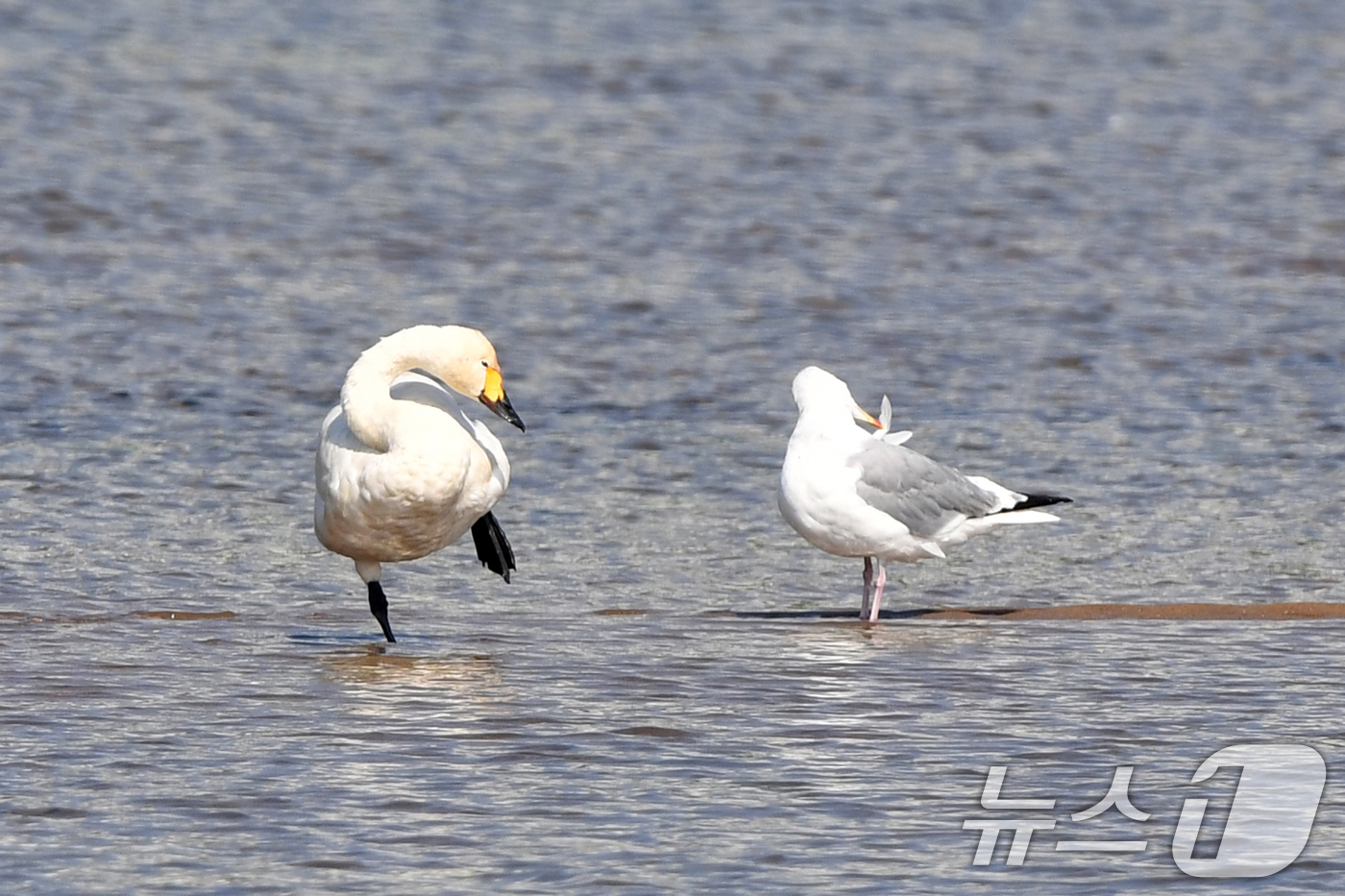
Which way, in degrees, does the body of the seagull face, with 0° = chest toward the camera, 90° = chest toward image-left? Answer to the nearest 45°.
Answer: approximately 90°
